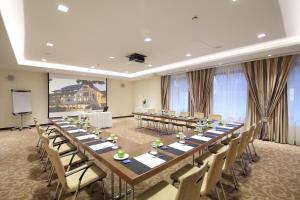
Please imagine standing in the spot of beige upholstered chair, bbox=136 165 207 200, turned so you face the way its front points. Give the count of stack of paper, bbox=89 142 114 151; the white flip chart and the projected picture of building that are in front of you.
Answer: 3

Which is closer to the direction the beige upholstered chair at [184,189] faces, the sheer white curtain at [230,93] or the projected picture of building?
the projected picture of building

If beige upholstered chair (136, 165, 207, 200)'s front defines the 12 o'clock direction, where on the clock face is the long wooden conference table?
The long wooden conference table is roughly at 12 o'clock from the beige upholstered chair.

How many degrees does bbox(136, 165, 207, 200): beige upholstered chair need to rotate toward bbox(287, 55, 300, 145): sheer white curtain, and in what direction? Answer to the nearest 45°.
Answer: approximately 90° to its right

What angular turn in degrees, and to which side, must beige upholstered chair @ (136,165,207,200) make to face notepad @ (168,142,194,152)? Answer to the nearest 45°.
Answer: approximately 45° to its right

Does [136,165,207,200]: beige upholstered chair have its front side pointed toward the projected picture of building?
yes

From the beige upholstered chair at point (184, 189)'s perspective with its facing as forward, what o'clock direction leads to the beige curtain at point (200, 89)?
The beige curtain is roughly at 2 o'clock from the beige upholstered chair.

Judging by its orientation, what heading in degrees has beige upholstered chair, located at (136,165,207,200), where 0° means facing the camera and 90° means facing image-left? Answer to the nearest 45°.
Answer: approximately 135°

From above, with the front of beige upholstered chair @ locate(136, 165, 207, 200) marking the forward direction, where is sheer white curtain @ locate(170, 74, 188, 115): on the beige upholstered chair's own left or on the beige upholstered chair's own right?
on the beige upholstered chair's own right
